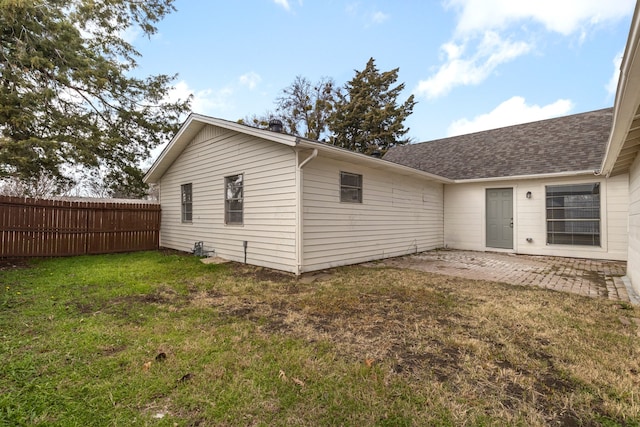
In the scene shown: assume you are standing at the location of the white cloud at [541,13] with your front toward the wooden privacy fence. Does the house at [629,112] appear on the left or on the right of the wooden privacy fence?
left

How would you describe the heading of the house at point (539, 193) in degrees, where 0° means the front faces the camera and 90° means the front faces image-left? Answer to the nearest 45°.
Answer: approximately 0°

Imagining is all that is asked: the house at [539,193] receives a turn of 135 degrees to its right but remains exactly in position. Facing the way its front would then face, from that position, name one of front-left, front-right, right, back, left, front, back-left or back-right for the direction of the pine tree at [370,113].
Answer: front
